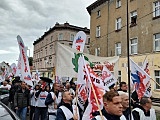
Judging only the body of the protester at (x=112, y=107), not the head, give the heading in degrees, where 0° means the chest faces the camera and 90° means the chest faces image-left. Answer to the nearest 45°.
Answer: approximately 315°

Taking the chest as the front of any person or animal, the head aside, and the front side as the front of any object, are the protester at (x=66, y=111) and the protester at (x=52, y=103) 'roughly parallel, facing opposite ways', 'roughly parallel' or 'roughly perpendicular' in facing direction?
roughly parallel

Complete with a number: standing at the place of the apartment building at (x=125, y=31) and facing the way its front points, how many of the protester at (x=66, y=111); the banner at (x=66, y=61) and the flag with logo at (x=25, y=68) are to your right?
0

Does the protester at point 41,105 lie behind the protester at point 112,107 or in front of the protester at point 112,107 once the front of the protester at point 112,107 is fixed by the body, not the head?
behind

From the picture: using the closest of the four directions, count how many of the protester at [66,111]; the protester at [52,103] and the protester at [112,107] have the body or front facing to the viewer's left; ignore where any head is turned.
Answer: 0

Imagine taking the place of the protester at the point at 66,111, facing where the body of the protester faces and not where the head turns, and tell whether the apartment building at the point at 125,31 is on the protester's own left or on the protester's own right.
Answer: on the protester's own left

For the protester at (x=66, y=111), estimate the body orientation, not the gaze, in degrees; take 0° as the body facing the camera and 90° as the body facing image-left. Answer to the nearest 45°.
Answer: approximately 315°

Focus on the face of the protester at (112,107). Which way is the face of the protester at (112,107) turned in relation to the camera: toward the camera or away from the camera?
toward the camera

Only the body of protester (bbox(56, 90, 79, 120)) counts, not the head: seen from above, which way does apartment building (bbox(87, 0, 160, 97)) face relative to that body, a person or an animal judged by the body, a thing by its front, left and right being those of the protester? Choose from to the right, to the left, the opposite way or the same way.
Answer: to the right

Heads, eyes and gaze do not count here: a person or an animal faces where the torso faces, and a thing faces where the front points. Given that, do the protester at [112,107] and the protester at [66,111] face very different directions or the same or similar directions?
same or similar directions

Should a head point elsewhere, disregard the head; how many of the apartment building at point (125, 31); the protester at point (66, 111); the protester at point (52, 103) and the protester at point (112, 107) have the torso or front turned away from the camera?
0

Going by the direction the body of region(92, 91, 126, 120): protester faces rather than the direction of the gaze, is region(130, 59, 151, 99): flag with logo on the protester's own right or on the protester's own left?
on the protester's own left

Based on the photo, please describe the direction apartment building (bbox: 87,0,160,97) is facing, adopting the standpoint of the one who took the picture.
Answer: facing the viewer and to the left of the viewer

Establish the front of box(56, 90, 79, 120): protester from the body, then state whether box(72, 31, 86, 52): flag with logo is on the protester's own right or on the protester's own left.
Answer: on the protester's own left
